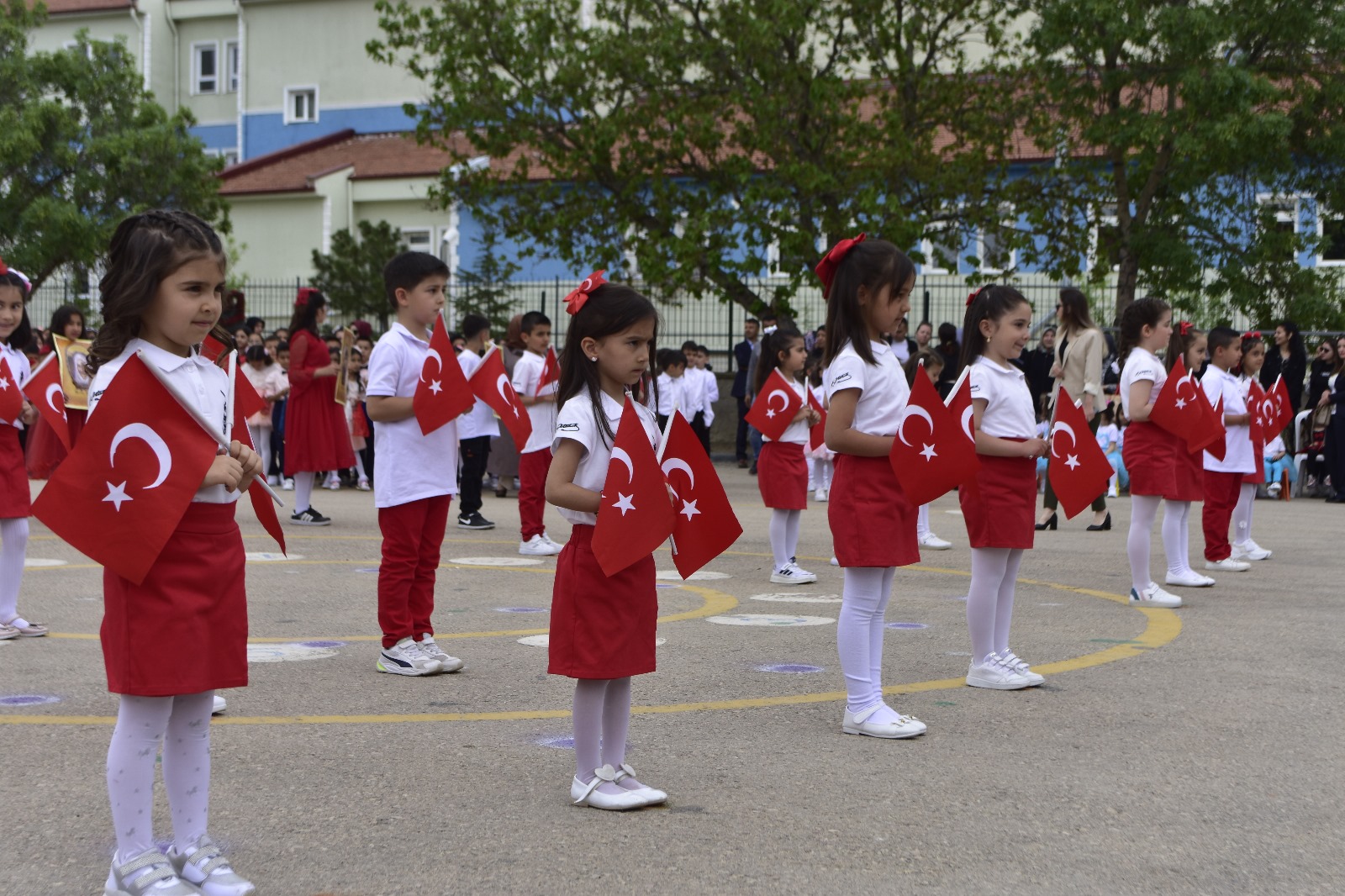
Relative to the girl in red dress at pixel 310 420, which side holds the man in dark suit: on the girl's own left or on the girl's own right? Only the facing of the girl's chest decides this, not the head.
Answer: on the girl's own left

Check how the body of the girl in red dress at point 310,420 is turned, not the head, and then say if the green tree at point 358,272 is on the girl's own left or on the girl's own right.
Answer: on the girl's own left

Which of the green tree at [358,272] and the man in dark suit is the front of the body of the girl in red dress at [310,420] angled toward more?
the man in dark suit

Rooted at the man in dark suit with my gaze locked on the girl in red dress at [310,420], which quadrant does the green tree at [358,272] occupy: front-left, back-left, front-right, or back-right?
back-right
